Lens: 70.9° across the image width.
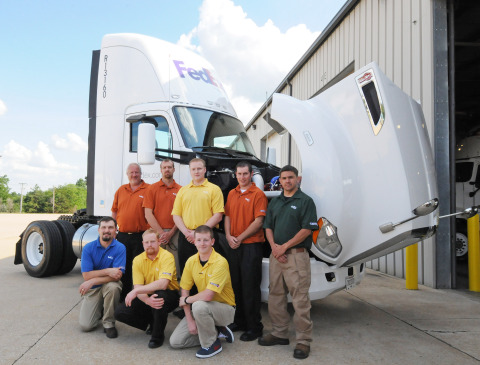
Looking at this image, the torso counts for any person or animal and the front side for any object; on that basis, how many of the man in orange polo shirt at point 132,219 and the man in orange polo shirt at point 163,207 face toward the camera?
2

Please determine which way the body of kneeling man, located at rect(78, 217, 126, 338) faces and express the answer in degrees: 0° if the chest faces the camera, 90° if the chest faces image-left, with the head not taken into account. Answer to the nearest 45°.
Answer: approximately 0°

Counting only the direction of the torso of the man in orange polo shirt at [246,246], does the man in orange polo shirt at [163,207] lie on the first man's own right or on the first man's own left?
on the first man's own right

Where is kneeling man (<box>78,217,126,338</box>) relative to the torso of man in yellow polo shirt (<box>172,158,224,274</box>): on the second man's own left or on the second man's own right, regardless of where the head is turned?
on the second man's own right

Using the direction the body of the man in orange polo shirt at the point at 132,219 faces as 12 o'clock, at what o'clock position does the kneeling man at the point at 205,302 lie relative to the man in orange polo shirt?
The kneeling man is roughly at 11 o'clock from the man in orange polo shirt.
